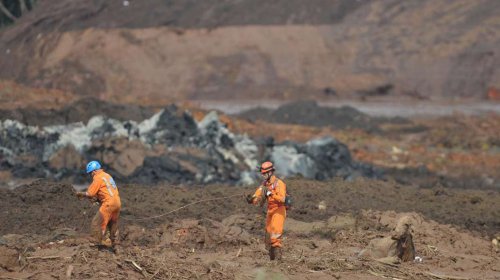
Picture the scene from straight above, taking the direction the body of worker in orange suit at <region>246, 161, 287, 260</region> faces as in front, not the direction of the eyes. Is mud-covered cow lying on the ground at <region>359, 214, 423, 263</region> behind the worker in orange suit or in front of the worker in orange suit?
behind

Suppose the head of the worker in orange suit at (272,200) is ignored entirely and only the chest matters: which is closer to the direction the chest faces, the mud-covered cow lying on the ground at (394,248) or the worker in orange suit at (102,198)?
the worker in orange suit

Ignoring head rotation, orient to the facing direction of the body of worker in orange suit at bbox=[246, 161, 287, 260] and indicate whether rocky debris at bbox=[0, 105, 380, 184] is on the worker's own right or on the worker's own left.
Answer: on the worker's own right

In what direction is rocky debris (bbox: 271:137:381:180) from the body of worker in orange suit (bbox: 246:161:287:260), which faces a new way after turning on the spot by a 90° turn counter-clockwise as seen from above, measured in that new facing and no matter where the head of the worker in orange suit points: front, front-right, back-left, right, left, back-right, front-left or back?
back-left

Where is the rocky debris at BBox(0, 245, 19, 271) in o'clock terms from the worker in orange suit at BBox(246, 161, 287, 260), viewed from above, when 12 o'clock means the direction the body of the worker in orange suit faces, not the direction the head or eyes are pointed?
The rocky debris is roughly at 1 o'clock from the worker in orange suit.

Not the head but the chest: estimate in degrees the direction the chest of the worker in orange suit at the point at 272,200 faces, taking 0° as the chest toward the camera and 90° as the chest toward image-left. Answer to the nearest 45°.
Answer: approximately 45°

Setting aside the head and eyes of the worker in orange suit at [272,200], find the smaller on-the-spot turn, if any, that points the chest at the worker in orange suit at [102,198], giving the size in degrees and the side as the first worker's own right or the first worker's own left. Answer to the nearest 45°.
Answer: approximately 45° to the first worker's own right
